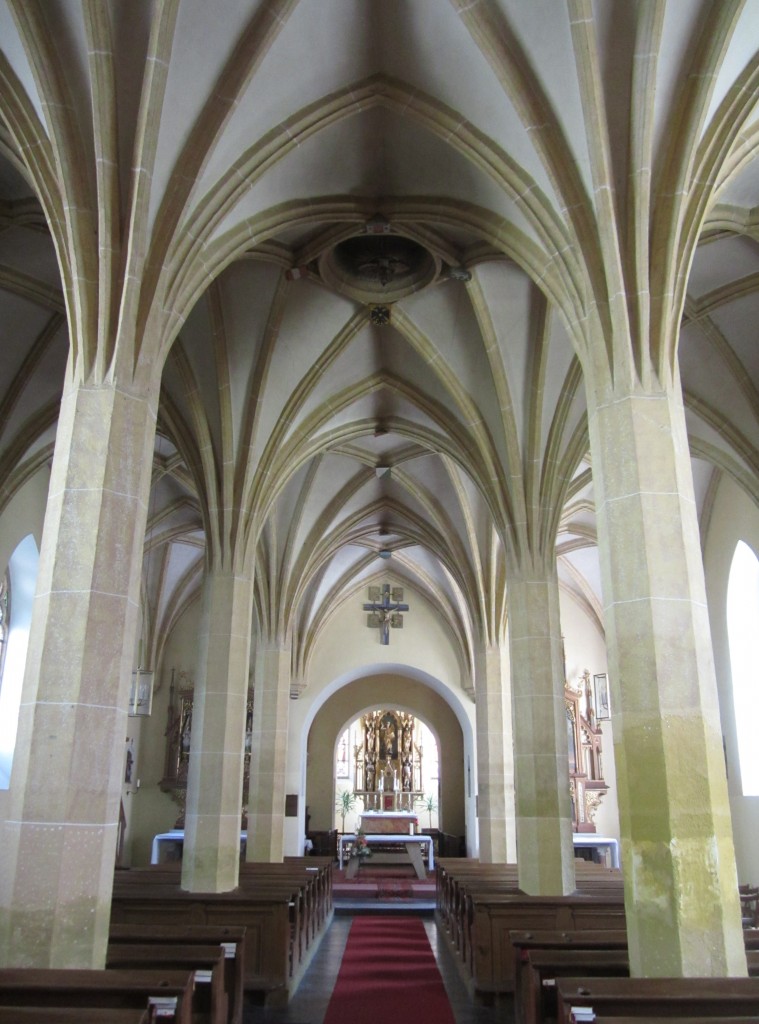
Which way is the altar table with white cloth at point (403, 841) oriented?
toward the camera

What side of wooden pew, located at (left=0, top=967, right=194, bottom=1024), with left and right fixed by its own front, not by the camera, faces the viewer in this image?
back

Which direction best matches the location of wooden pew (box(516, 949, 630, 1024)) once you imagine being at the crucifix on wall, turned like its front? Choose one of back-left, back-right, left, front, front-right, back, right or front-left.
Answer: front

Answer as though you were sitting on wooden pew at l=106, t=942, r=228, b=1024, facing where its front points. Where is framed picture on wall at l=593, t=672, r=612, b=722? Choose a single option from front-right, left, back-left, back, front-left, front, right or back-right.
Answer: front-right

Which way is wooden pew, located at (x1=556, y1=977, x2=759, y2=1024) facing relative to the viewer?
away from the camera

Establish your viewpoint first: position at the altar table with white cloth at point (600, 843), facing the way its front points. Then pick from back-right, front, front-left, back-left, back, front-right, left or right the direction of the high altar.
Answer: back-right

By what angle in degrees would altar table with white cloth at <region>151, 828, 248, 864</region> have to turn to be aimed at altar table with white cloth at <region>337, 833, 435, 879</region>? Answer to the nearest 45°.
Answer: approximately 90° to its left

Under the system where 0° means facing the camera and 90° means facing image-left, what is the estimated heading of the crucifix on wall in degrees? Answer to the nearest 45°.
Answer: approximately 0°

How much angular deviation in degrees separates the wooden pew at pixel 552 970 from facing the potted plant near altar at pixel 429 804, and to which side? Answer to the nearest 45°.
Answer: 0° — it already faces it

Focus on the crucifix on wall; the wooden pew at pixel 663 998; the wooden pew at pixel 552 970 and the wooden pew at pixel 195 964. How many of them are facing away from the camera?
3

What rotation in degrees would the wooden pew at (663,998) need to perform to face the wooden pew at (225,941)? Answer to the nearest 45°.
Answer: approximately 45° to its left

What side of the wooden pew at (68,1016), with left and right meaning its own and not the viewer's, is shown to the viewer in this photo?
back

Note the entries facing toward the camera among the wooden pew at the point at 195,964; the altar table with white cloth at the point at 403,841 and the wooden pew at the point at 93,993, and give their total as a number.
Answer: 1

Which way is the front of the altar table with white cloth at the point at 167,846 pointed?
toward the camera

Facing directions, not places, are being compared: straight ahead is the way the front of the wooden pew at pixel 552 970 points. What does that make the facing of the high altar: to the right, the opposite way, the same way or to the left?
the opposite way

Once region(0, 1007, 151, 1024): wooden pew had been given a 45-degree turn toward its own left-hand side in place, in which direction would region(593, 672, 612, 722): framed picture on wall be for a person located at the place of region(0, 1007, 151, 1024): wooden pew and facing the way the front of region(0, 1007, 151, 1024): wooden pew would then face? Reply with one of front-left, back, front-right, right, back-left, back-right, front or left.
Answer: right

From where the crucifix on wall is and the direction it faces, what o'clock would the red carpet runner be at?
The red carpet runner is roughly at 12 o'clock from the crucifix on wall.

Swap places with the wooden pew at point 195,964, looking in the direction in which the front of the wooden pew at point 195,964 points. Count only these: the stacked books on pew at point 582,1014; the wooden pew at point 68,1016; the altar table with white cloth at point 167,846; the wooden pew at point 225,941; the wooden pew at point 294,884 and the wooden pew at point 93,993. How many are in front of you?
3

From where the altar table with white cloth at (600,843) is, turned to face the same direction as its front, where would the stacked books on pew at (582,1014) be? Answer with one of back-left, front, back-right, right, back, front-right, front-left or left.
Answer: front
